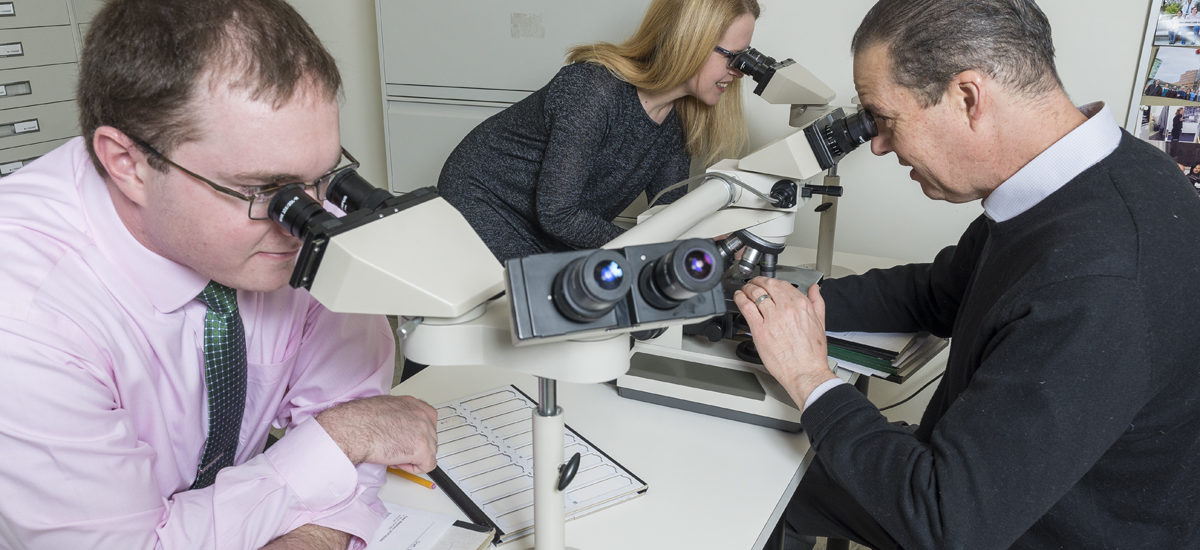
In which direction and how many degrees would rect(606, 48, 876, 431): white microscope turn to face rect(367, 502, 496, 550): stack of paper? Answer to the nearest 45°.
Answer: approximately 135° to its right

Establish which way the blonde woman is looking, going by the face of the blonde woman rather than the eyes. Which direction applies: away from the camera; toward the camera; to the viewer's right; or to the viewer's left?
to the viewer's right

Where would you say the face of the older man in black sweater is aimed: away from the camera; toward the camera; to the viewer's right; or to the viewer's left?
to the viewer's left

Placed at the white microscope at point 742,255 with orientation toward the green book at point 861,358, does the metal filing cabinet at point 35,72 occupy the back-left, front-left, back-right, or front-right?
back-left

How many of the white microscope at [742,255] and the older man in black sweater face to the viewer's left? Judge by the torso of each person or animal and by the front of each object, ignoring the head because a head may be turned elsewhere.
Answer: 1

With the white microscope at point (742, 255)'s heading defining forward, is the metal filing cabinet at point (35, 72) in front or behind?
behind

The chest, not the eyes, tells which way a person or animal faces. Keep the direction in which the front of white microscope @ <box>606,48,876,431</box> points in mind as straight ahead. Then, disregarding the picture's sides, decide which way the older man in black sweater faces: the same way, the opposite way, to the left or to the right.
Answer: the opposite way

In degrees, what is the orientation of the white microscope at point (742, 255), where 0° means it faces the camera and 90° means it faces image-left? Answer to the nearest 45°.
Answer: approximately 270°

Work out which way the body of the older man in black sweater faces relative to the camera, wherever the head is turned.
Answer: to the viewer's left
